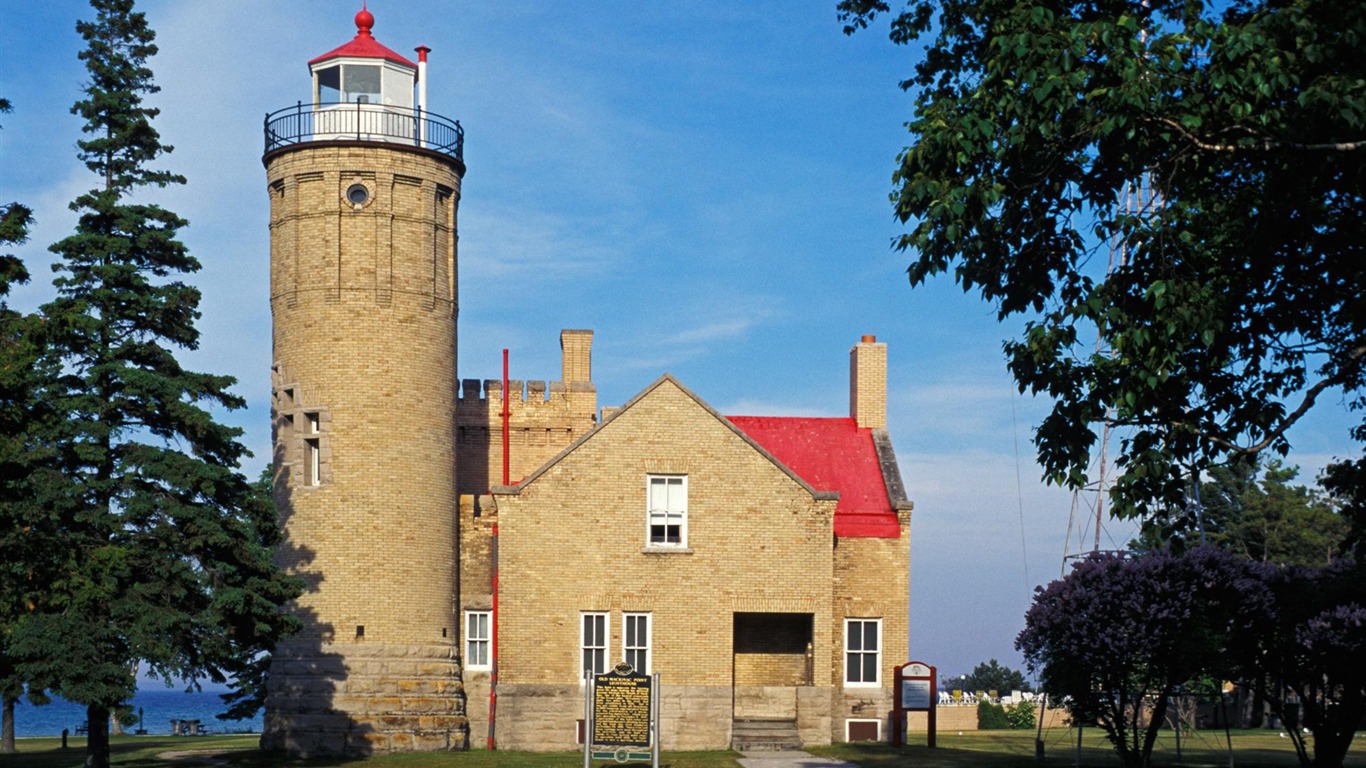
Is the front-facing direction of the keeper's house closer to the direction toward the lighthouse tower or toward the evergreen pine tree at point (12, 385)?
the evergreen pine tree

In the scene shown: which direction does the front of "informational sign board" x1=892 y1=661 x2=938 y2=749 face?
toward the camera

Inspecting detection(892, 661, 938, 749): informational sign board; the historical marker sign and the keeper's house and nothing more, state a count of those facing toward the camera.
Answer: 3

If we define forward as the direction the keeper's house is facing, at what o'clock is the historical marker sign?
The historical marker sign is roughly at 12 o'clock from the keeper's house.

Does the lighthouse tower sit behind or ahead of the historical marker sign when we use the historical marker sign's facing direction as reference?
behind

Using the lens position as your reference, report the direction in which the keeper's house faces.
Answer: facing the viewer
